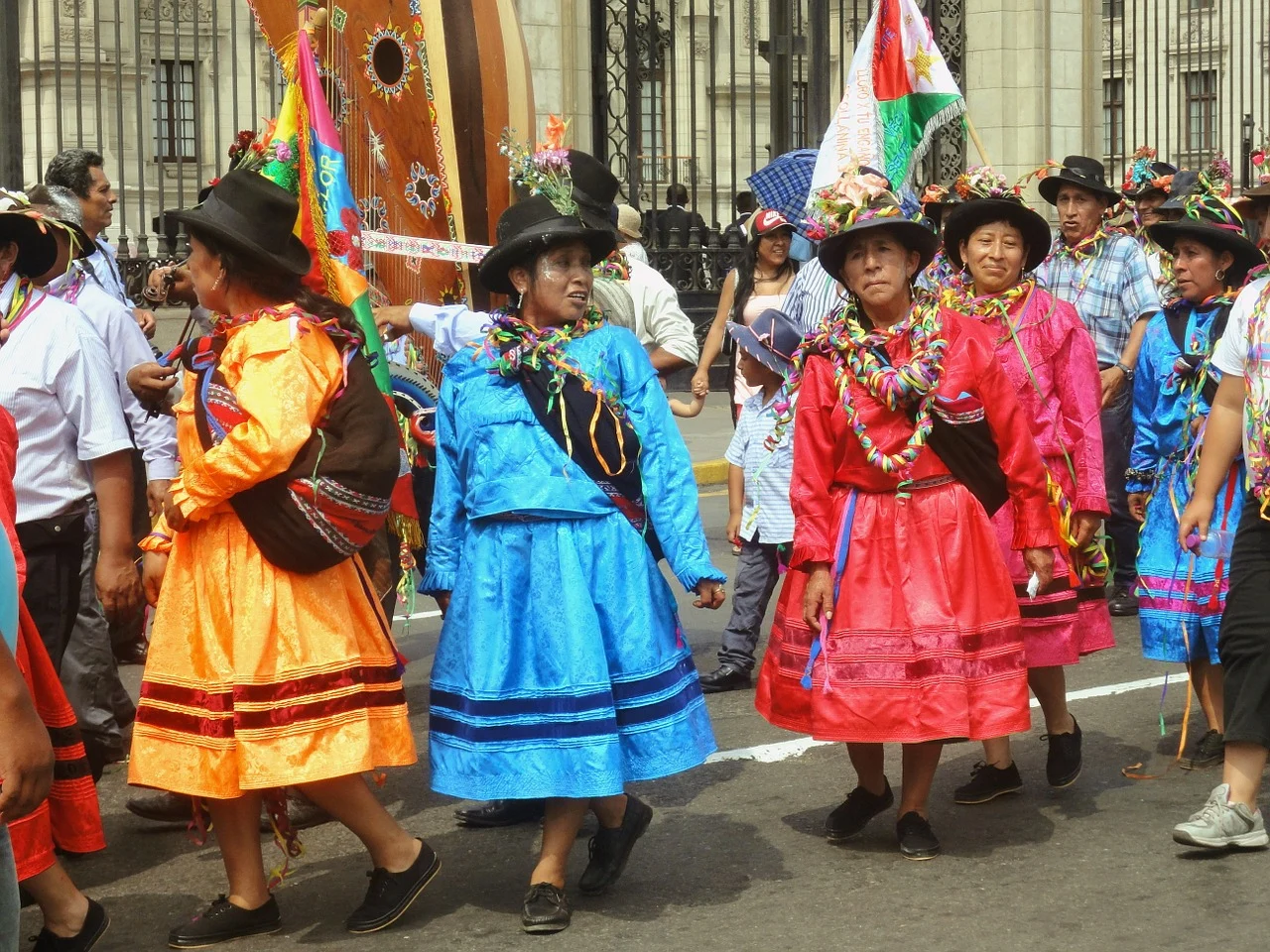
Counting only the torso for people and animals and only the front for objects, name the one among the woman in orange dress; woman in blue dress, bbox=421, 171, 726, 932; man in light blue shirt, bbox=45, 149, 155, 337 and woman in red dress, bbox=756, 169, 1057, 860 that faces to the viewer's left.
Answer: the woman in orange dress

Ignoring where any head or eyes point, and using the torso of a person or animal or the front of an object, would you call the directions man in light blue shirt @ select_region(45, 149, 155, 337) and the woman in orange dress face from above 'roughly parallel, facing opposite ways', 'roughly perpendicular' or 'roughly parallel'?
roughly parallel, facing opposite ways

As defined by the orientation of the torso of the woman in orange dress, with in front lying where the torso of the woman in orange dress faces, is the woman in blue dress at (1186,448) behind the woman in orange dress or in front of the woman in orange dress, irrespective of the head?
behind

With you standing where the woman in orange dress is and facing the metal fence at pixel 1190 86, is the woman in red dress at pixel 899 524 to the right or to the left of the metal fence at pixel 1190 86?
right

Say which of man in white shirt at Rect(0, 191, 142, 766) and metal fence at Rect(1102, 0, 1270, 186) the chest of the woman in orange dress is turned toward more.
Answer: the man in white shirt

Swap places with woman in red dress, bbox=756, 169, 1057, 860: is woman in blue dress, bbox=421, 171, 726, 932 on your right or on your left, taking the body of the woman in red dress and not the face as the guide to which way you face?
on your right

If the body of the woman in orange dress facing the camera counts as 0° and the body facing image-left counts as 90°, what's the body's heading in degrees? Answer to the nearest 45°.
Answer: approximately 90°

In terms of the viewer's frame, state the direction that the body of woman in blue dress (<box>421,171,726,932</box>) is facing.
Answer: toward the camera

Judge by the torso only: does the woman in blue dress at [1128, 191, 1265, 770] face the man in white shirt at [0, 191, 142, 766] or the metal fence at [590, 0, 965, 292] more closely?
the man in white shirt

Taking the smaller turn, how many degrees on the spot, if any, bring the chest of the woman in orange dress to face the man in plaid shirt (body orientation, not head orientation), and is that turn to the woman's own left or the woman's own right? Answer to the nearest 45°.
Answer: approximately 135° to the woman's own right
